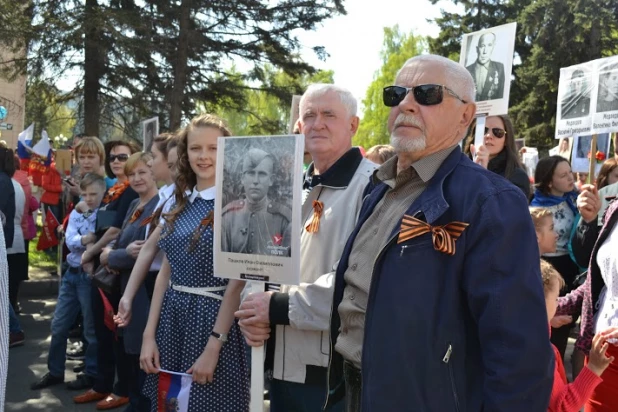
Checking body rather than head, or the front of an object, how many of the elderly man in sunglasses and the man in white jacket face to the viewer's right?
0

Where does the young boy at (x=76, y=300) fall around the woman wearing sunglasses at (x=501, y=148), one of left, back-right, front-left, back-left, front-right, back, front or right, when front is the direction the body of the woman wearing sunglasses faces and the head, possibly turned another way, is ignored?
front-right

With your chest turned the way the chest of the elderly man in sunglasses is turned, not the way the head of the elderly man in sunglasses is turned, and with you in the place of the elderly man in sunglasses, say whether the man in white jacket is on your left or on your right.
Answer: on your right

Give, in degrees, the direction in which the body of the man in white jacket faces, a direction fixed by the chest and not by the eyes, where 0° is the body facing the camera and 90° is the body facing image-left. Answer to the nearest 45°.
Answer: approximately 45°

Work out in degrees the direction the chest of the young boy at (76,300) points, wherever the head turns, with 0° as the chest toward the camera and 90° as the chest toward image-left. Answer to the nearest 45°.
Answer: approximately 45°

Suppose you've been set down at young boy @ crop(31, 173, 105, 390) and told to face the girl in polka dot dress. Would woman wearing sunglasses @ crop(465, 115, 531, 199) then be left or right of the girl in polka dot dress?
left

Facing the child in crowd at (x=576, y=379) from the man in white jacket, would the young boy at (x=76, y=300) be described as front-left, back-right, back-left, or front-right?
back-left

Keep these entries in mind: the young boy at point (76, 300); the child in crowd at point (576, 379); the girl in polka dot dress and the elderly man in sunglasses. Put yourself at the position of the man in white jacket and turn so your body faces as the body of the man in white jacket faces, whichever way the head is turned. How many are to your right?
2

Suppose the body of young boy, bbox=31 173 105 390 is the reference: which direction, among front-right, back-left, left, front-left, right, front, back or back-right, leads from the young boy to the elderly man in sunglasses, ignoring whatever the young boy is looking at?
front-left

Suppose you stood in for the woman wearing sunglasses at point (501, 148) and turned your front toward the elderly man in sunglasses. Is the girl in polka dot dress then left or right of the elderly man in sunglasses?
right

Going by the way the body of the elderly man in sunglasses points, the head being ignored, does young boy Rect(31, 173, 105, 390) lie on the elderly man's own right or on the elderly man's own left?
on the elderly man's own right

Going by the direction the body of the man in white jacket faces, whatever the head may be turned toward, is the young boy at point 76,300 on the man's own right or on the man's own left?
on the man's own right

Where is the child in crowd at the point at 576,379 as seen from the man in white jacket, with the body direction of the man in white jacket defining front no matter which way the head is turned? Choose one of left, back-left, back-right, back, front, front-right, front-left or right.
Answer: back-left
